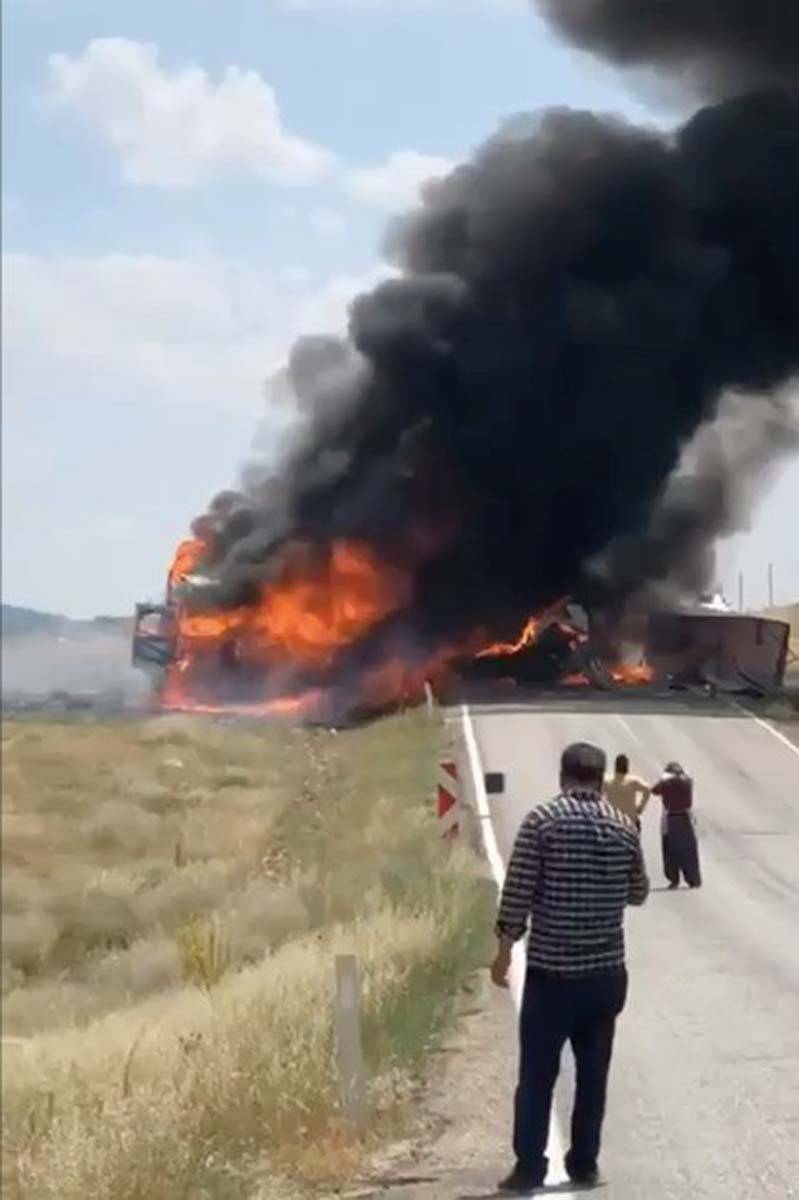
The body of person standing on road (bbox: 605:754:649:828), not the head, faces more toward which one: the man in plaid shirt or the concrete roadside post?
the concrete roadside post

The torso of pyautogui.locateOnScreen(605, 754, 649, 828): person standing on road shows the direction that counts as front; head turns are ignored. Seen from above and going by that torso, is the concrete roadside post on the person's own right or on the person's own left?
on the person's own left

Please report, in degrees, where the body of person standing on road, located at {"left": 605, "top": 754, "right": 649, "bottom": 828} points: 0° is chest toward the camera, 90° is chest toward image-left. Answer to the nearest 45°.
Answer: approximately 180°

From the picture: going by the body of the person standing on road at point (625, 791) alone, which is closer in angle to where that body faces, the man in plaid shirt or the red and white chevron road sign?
the red and white chevron road sign

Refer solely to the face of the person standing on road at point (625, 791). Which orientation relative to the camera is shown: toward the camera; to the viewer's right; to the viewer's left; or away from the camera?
away from the camera

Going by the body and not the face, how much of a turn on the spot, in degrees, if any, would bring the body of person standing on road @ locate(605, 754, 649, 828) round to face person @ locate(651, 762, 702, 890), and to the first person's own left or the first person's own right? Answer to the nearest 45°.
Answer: approximately 45° to the first person's own right
